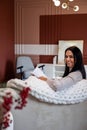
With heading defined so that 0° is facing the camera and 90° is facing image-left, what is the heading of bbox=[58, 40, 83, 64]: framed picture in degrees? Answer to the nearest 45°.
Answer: approximately 0°

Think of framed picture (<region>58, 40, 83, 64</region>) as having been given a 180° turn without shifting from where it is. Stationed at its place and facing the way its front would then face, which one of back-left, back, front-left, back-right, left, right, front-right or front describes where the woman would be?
back

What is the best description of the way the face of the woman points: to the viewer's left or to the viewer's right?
to the viewer's left

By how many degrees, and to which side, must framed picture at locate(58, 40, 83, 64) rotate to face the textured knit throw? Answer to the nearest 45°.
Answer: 0° — it already faces it
